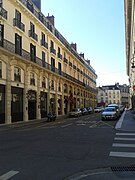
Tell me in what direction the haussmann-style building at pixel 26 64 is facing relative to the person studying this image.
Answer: facing the viewer and to the right of the viewer
